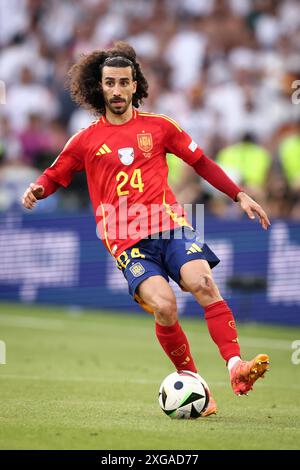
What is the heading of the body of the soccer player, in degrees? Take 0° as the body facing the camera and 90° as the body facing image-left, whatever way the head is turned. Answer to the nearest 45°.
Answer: approximately 0°
